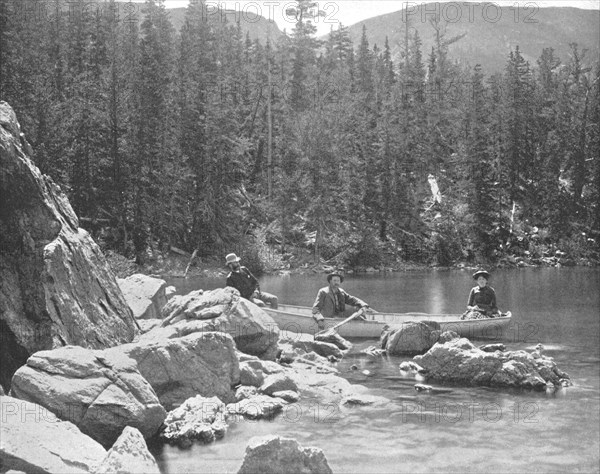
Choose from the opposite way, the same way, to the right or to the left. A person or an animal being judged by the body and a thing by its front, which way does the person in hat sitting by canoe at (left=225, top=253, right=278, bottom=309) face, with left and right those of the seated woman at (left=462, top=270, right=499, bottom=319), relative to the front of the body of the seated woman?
to the left

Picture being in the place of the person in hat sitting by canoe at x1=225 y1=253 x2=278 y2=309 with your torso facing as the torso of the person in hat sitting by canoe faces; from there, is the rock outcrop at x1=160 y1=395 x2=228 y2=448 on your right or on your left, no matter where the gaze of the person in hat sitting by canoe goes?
on your right

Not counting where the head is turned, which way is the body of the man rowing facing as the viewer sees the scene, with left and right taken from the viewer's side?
facing the viewer and to the right of the viewer

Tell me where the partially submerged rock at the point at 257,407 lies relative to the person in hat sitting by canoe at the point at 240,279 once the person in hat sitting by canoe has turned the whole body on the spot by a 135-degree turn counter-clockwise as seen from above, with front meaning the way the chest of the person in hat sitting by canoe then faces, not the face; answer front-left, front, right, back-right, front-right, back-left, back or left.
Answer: back

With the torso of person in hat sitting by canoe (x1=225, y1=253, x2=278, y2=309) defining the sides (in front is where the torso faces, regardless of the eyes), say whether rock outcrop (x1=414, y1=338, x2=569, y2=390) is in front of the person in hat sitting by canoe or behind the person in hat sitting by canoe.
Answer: in front

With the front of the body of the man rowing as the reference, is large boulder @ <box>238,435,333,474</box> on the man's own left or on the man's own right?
on the man's own right

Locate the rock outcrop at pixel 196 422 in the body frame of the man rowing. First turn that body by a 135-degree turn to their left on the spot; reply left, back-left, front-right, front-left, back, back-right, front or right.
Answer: back

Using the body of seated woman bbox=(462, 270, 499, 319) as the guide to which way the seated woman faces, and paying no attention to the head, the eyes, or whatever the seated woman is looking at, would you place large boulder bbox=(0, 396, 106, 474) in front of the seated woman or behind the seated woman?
in front

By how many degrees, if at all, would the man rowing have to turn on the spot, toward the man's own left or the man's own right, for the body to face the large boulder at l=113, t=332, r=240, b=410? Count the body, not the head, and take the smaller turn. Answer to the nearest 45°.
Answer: approximately 45° to the man's own right

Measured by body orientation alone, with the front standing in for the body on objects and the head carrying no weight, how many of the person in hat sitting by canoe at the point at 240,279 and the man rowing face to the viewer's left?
0

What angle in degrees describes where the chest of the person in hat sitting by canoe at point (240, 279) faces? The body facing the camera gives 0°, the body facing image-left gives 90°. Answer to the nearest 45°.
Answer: approximately 315°
